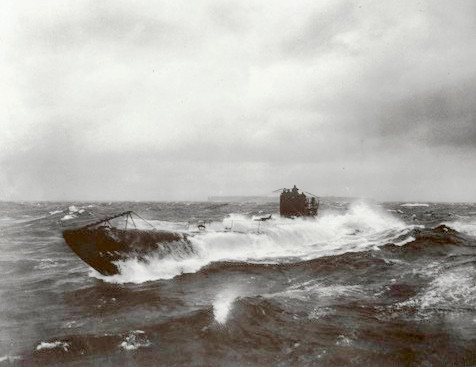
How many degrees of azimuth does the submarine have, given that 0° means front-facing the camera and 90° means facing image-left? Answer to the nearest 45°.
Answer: approximately 45°
